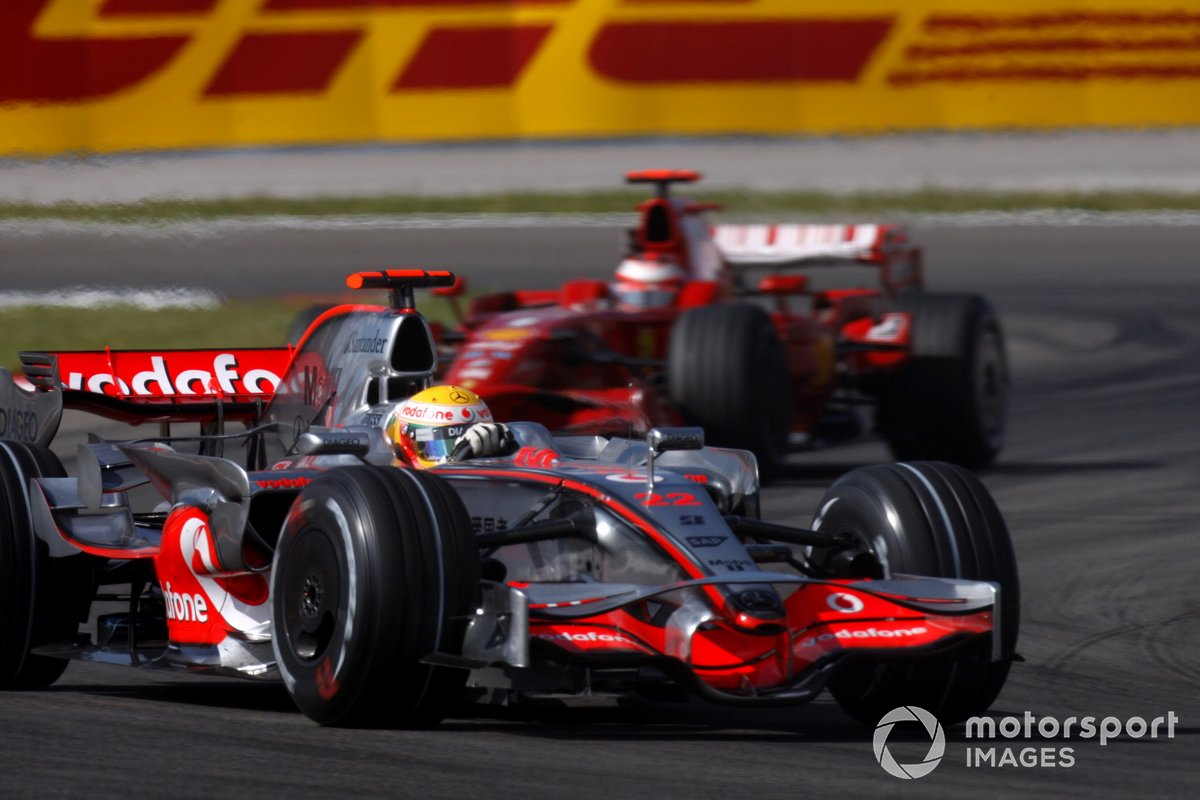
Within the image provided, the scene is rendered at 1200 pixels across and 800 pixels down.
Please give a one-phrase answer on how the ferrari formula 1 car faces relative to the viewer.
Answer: facing the viewer and to the left of the viewer

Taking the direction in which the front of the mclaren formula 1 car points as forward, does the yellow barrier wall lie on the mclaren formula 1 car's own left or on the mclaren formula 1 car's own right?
on the mclaren formula 1 car's own left

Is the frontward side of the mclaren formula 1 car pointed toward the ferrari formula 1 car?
no

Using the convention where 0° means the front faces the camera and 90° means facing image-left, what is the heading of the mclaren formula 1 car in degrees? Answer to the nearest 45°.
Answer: approximately 315°

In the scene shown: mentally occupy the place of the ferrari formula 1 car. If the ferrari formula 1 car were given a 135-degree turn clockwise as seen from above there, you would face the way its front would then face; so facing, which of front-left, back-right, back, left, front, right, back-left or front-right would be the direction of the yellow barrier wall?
front

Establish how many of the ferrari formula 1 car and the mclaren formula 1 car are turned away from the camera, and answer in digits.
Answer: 0
